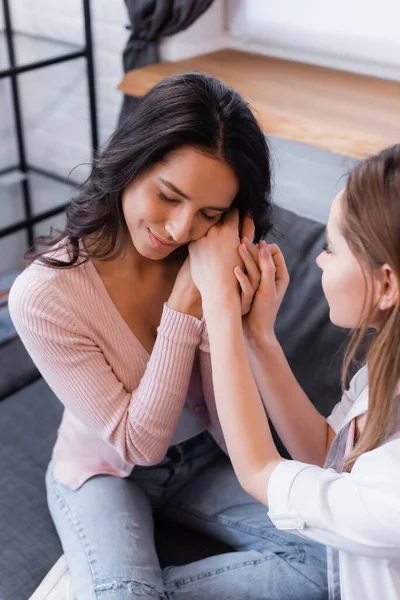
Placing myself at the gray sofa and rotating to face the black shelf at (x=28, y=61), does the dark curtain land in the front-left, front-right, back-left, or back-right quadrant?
front-right

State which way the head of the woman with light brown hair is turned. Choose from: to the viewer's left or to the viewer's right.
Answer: to the viewer's left

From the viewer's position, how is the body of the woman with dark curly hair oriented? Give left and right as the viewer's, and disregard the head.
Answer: facing the viewer and to the right of the viewer

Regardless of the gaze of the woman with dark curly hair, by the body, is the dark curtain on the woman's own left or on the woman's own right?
on the woman's own left

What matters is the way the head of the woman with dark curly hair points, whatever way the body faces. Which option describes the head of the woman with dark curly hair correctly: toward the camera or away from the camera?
toward the camera
